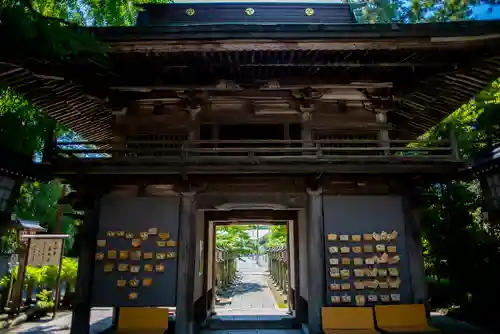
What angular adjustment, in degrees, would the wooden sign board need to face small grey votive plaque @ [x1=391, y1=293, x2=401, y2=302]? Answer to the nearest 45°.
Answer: approximately 45° to its left

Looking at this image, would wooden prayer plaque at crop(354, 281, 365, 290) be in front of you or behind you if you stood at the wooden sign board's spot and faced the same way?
in front

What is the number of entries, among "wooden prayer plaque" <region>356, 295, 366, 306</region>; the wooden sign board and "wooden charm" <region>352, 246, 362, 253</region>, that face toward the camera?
3

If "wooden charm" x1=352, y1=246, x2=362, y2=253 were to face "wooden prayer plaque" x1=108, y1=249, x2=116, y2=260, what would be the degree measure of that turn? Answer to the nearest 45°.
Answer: approximately 90° to its right

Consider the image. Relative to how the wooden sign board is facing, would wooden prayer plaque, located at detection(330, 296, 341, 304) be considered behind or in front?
in front

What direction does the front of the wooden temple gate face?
toward the camera

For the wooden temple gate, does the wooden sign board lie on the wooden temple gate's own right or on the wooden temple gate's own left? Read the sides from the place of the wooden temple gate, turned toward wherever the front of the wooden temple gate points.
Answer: on the wooden temple gate's own right

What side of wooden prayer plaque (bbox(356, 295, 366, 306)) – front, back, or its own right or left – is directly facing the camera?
front

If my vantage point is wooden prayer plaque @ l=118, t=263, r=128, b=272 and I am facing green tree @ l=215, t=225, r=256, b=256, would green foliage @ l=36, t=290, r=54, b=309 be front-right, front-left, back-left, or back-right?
front-left

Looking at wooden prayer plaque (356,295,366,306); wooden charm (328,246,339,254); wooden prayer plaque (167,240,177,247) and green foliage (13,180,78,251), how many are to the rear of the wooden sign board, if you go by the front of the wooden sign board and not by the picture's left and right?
1

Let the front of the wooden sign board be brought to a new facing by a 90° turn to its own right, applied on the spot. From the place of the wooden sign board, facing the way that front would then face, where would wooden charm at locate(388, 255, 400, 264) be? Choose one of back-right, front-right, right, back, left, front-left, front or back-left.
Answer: back-left

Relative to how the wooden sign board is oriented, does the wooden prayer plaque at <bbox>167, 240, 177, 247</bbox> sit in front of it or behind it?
in front
